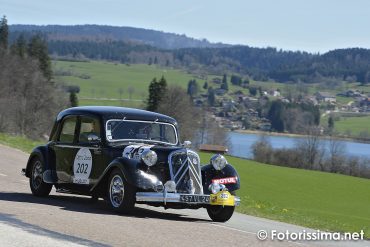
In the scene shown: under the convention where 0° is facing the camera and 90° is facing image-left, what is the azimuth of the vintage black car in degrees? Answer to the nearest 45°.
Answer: approximately 315°
